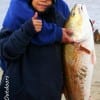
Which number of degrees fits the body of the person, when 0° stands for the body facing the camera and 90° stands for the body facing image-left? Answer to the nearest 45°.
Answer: approximately 0°
